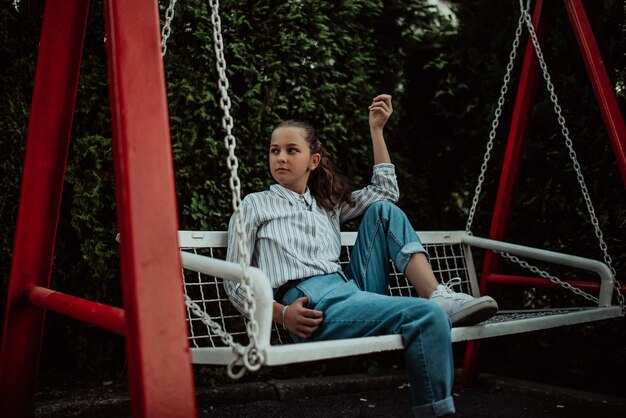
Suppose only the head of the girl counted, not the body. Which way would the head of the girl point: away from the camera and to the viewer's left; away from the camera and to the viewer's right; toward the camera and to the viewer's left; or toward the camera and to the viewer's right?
toward the camera and to the viewer's left

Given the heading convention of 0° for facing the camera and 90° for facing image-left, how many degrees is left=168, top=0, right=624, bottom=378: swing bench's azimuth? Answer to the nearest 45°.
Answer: approximately 315°
